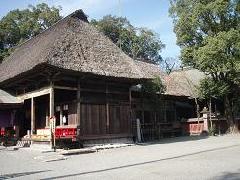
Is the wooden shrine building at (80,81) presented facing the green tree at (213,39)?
no

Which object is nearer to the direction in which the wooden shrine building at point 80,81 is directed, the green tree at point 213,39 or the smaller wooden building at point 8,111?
the smaller wooden building

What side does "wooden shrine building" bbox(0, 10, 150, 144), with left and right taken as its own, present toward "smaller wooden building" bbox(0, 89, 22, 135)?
right

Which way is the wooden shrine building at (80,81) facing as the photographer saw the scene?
facing the viewer and to the left of the viewer

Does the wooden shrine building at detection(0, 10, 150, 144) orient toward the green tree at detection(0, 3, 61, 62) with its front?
no
